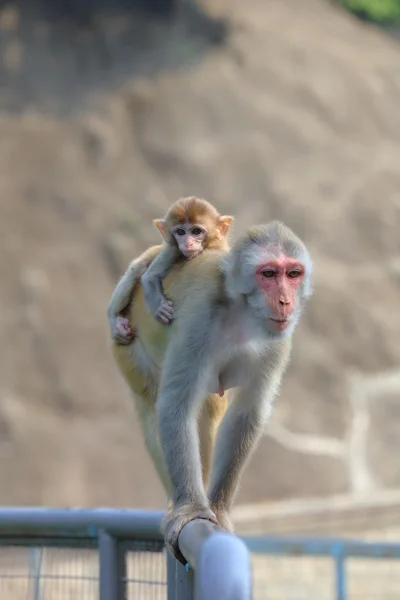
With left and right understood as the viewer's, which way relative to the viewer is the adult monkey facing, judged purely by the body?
facing the viewer and to the right of the viewer
